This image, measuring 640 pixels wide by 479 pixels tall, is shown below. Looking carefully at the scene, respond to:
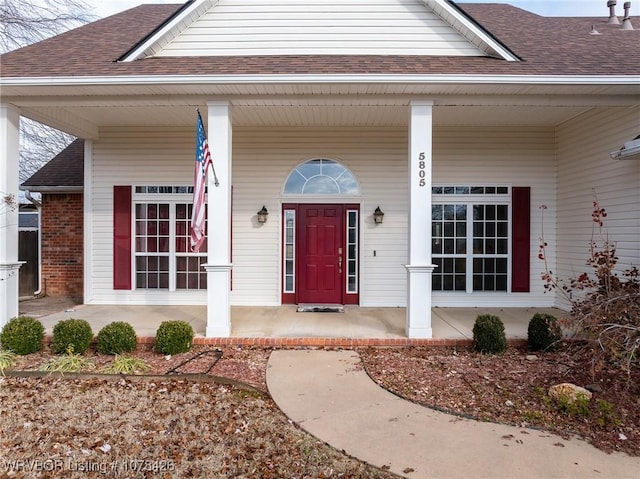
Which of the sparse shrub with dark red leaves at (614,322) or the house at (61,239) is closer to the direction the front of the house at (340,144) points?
the sparse shrub with dark red leaves

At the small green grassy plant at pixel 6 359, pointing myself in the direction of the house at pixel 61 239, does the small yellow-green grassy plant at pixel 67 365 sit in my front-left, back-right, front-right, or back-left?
back-right

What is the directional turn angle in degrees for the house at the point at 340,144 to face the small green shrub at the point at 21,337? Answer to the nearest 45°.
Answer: approximately 45° to its right

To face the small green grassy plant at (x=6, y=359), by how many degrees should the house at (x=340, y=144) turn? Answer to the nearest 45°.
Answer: approximately 45° to its right

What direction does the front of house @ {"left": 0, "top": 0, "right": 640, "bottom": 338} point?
toward the camera

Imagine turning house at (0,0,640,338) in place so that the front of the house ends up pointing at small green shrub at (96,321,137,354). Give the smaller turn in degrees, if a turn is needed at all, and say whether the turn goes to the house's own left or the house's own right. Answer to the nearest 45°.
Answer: approximately 45° to the house's own right

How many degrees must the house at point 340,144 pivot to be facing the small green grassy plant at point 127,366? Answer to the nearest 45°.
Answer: approximately 45° to its right

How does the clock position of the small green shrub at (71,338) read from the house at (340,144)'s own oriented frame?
The small green shrub is roughly at 2 o'clock from the house.

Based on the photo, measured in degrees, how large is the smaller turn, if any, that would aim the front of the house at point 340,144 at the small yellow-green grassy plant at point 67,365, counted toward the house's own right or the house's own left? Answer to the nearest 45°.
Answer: approximately 45° to the house's own right

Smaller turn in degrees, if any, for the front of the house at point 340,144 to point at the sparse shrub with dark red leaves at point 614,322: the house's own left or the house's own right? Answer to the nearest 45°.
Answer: approximately 45° to the house's own left
